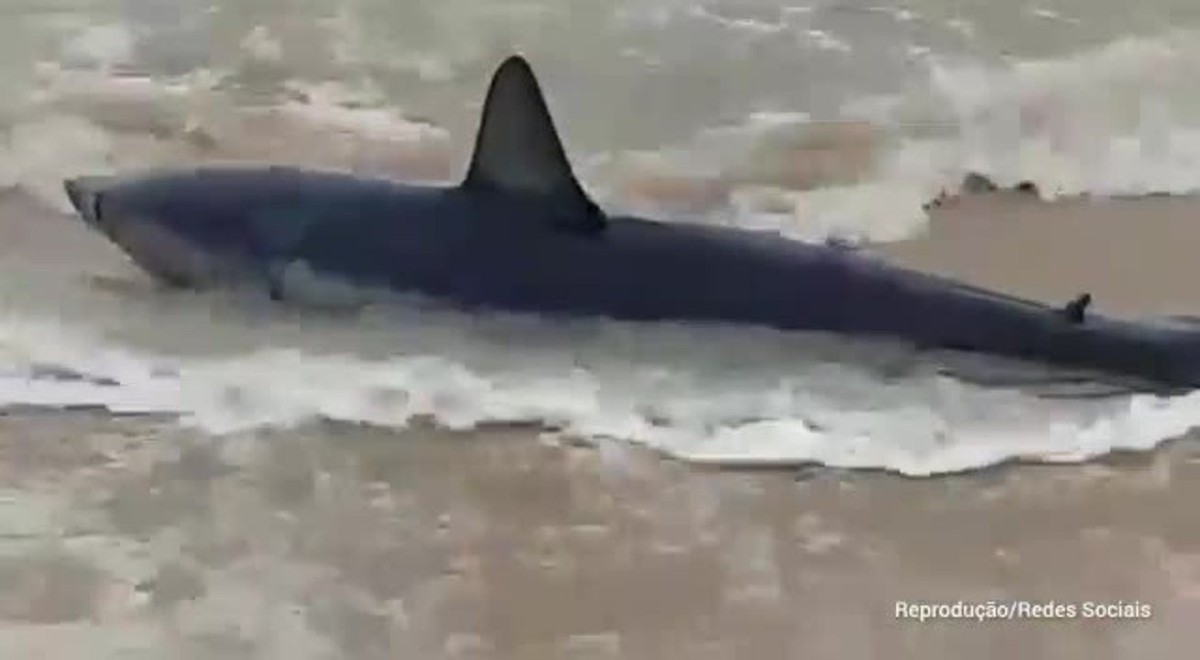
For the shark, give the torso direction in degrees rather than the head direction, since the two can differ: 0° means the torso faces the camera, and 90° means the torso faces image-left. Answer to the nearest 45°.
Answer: approximately 90°
